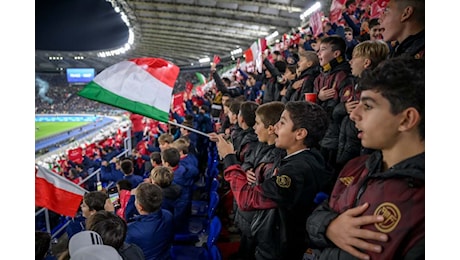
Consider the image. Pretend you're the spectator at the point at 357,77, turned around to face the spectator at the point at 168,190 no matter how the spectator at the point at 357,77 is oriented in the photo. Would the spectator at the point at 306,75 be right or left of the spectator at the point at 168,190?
right

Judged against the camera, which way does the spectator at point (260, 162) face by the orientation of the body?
to the viewer's left

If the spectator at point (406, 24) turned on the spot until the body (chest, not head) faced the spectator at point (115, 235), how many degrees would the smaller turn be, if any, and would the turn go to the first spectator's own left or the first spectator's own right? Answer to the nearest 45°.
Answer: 0° — they already face them

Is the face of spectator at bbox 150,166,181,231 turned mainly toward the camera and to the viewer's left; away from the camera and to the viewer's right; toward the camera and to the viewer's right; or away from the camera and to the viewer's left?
away from the camera and to the viewer's left

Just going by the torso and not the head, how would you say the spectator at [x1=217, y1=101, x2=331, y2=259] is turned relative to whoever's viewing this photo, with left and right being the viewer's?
facing to the left of the viewer

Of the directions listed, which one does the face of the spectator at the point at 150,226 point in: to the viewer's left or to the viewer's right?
to the viewer's left

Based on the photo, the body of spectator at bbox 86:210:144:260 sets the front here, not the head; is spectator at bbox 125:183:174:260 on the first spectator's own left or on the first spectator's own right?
on the first spectator's own right

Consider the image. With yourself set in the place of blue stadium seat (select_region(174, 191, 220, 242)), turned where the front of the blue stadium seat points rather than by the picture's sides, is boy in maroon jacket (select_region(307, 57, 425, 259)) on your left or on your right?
on your left

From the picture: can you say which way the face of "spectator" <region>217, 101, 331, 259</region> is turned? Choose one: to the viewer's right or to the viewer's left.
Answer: to the viewer's left

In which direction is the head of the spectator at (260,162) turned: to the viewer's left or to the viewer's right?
to the viewer's left

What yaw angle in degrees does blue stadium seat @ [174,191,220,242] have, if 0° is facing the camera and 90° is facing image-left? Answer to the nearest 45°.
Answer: approximately 90°

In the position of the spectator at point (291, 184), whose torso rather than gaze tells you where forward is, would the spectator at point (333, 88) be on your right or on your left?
on your right

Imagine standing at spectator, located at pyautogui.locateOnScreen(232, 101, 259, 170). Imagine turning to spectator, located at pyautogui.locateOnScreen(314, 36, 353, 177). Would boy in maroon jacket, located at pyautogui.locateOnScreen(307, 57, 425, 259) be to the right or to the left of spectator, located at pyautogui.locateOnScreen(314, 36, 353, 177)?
right

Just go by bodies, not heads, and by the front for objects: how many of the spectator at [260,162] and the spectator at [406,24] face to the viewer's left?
2
